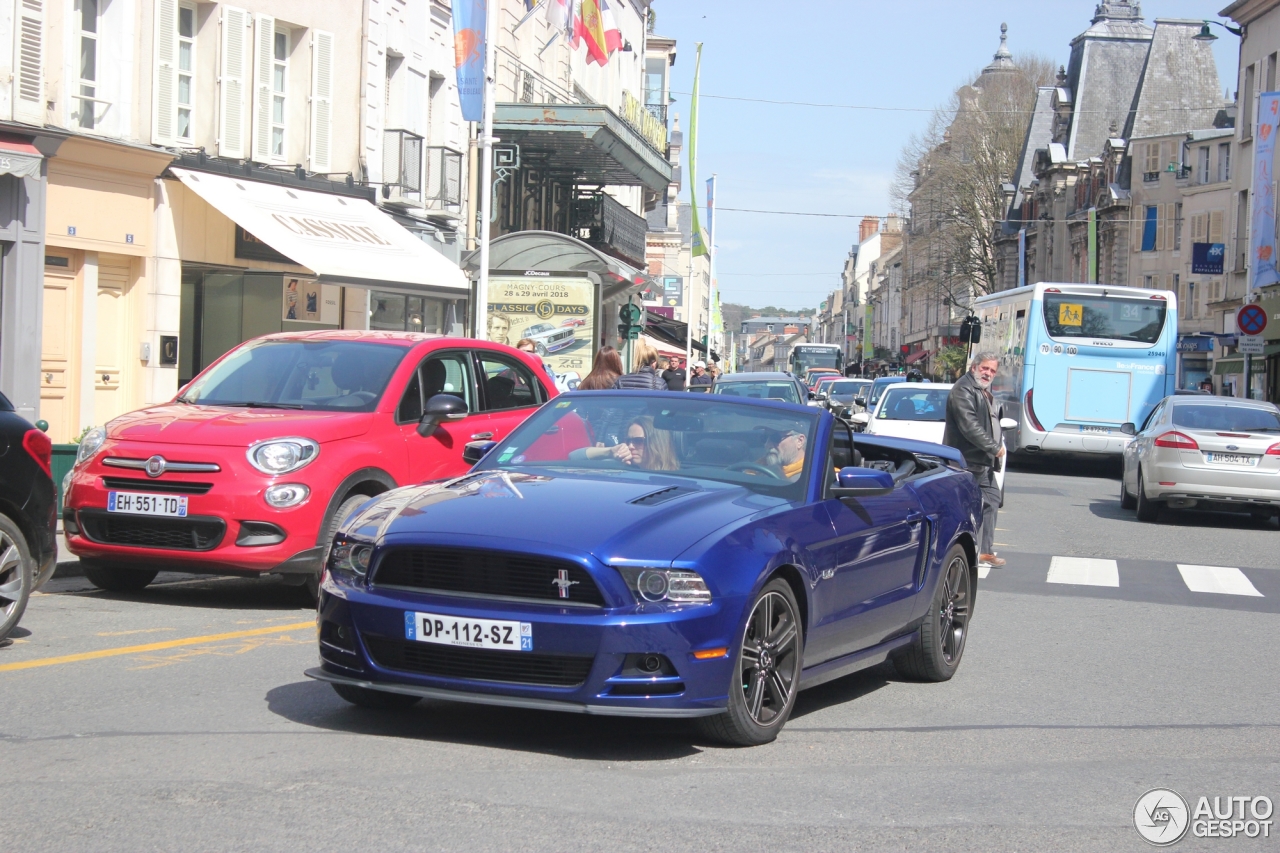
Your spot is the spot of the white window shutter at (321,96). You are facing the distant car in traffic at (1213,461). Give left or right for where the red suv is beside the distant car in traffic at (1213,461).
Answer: right

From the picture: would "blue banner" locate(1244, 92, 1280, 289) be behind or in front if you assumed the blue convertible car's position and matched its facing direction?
behind

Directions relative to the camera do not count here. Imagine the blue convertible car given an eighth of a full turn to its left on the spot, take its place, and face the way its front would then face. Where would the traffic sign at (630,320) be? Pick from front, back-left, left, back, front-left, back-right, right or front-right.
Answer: back

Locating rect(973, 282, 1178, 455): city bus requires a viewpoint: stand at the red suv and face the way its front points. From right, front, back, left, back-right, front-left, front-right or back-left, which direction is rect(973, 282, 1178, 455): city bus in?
back

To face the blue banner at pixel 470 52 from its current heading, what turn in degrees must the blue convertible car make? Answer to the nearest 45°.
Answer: approximately 135° to its right

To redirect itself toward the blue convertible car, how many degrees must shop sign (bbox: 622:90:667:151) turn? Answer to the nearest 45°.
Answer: approximately 45° to its right

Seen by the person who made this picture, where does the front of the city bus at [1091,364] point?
facing away from the viewer

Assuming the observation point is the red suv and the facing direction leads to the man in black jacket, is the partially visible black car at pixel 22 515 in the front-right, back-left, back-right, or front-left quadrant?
back-right

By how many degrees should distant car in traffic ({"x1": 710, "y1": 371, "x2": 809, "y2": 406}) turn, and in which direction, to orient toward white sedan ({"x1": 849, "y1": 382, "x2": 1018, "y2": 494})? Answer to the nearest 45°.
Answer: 0° — it already faces it

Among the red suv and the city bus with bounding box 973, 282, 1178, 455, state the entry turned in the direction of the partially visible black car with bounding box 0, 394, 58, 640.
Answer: the red suv

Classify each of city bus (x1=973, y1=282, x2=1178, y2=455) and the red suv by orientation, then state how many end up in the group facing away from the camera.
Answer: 1

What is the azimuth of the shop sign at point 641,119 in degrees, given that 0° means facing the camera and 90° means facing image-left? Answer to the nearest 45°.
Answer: approximately 315°

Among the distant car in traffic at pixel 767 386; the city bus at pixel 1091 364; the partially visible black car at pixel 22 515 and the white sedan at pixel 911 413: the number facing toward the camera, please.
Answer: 2

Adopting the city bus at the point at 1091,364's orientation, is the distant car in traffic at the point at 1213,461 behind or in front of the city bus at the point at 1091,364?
behind
